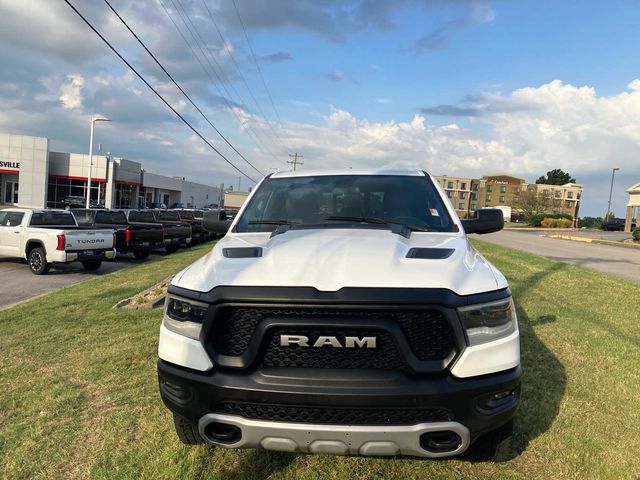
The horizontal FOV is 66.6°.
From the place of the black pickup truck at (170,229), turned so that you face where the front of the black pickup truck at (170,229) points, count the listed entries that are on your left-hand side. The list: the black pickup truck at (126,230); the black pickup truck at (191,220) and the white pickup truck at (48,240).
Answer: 2

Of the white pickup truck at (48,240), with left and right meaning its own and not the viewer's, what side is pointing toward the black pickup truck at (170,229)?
right

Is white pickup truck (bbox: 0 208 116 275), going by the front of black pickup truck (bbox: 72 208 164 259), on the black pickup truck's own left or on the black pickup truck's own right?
on the black pickup truck's own left

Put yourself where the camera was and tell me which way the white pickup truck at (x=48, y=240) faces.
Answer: facing away from the viewer and to the left of the viewer

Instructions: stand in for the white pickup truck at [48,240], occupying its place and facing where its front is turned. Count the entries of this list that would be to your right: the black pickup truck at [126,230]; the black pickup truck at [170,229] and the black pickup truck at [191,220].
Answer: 3

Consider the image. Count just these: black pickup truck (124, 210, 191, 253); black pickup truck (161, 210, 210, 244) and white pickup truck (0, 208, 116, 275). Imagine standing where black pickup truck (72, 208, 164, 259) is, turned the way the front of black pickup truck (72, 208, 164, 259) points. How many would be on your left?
1

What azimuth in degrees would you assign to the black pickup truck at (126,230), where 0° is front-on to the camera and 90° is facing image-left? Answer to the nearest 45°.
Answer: approximately 135°

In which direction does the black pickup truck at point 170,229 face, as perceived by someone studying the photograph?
facing away from the viewer and to the left of the viewer

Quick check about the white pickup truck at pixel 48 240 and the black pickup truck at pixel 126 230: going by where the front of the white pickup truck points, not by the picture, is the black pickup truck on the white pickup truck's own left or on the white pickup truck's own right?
on the white pickup truck's own right

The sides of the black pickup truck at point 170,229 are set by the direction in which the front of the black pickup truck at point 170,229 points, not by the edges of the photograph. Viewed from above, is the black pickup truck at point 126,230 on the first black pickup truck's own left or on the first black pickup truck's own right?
on the first black pickup truck's own left

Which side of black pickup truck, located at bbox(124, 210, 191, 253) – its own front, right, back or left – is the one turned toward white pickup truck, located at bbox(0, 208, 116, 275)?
left

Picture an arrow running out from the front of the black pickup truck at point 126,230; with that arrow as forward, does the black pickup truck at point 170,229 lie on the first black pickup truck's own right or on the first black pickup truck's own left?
on the first black pickup truck's own right

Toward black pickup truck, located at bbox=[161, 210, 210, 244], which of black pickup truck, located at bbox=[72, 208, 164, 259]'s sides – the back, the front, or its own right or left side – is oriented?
right
